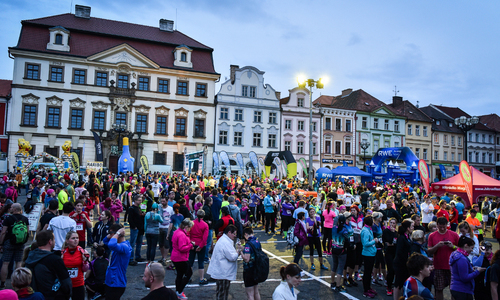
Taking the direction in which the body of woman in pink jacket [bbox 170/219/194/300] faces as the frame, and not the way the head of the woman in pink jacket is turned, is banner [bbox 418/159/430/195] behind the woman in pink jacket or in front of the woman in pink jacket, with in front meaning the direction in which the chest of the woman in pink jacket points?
in front

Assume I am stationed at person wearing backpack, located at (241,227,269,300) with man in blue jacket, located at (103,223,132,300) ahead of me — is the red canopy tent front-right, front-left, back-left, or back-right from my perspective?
back-right

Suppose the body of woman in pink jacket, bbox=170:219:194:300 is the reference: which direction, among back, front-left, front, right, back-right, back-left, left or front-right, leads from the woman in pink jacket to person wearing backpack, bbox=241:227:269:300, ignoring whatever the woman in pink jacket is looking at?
front-right

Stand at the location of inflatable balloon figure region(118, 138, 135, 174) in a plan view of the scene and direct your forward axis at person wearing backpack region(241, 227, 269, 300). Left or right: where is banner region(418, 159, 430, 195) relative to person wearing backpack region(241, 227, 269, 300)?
left

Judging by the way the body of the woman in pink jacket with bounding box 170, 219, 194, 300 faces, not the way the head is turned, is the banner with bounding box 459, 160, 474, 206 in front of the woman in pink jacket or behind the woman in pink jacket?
in front

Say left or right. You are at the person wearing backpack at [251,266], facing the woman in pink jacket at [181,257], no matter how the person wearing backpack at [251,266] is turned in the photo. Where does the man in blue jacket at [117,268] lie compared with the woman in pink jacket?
left
